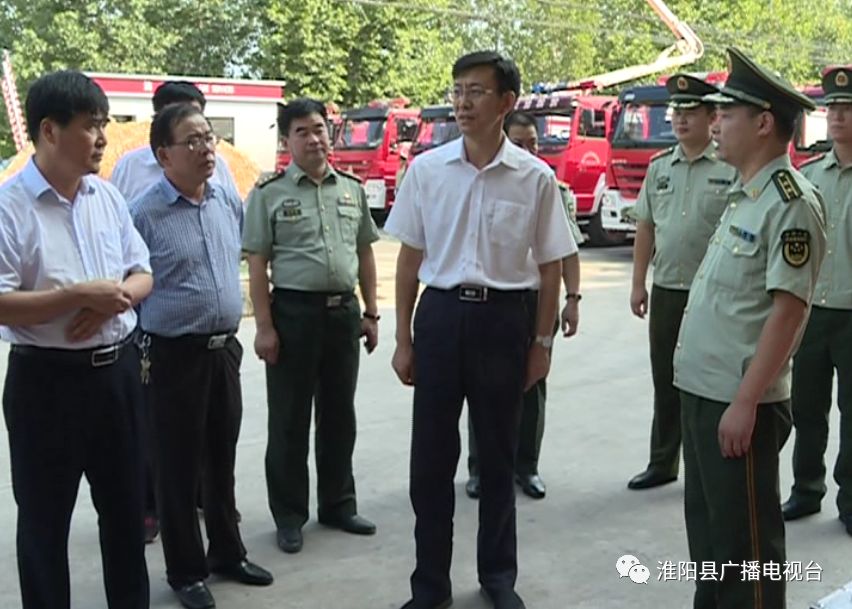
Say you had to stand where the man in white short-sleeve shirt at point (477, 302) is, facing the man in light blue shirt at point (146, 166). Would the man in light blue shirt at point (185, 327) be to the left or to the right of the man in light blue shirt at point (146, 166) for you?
left

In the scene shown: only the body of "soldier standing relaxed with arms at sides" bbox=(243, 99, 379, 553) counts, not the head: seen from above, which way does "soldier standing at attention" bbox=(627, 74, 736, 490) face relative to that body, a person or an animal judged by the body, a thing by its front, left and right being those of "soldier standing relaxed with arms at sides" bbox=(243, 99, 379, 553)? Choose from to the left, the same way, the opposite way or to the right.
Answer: to the right

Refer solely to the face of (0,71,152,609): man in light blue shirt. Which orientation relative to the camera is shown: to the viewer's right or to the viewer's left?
to the viewer's right

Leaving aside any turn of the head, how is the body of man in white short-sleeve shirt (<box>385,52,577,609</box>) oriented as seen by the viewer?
toward the camera

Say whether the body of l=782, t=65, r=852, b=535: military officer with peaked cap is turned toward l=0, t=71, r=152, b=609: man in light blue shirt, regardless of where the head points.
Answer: yes

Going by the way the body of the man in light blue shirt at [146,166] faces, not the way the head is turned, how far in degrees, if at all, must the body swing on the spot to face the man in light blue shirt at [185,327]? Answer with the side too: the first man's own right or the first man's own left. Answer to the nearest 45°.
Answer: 0° — they already face them

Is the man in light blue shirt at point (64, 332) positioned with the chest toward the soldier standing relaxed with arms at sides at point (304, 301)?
no

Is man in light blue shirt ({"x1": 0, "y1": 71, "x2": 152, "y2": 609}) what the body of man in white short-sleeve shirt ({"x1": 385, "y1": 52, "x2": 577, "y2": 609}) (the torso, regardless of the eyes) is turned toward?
no

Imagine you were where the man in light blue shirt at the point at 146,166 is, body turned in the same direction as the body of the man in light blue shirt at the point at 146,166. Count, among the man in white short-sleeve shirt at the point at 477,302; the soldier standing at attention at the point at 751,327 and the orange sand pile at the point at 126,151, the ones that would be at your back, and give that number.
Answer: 1

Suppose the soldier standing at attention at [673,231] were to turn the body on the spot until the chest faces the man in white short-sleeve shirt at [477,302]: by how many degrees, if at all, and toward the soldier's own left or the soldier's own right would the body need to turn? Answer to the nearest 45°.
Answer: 0° — they already face them

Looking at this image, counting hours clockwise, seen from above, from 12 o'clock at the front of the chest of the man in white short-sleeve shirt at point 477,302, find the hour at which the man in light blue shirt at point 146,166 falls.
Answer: The man in light blue shirt is roughly at 4 o'clock from the man in white short-sleeve shirt.

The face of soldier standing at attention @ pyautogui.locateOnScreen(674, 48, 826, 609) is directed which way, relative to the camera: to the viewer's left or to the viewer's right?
to the viewer's left

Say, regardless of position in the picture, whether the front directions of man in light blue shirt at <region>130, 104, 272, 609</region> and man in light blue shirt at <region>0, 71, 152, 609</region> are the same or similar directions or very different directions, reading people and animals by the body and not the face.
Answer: same or similar directions

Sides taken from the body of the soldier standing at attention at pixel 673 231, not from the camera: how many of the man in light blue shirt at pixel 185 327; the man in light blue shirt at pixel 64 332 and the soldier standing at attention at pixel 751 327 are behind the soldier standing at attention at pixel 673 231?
0

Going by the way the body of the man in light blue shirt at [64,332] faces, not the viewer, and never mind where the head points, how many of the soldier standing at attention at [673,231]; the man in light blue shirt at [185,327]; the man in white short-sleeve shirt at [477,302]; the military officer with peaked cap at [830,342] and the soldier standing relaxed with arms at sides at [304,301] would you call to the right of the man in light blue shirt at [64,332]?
0

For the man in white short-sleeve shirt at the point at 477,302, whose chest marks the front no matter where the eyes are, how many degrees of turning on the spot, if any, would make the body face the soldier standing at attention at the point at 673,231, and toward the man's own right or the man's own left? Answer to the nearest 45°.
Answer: approximately 135° to the man's own left

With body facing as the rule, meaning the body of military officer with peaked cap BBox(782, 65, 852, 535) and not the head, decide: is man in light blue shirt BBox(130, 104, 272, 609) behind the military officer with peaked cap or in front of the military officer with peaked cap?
in front
